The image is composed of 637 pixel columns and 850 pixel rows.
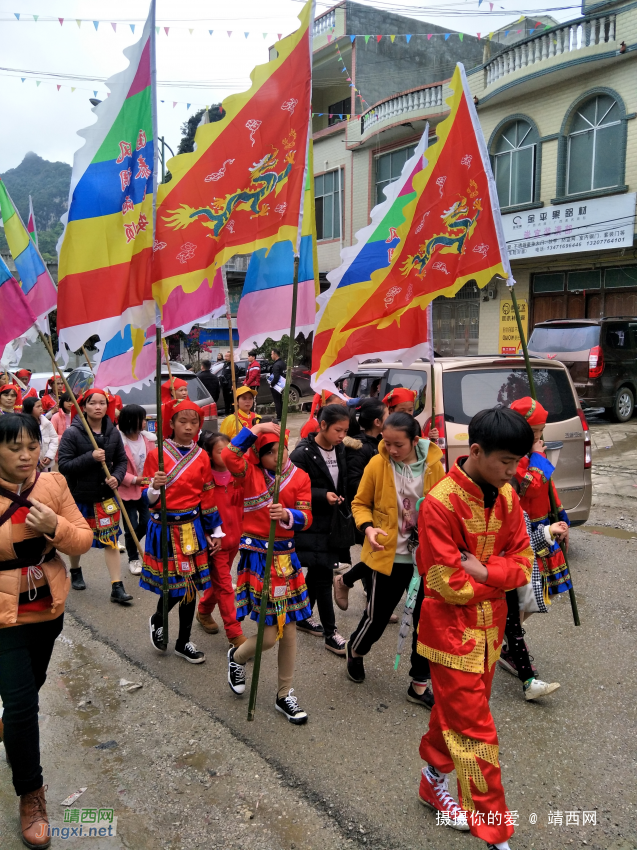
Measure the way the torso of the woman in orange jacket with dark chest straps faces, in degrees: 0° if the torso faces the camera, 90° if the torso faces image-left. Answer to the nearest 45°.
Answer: approximately 0°

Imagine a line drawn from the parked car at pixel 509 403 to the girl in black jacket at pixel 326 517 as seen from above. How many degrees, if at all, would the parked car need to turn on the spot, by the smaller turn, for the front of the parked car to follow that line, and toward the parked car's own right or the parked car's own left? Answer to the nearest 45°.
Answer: approximately 90° to the parked car's own left

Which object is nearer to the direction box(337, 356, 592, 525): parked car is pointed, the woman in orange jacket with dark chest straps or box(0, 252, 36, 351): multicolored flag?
the multicolored flag

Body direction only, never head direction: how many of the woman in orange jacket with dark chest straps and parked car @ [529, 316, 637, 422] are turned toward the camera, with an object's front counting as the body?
1

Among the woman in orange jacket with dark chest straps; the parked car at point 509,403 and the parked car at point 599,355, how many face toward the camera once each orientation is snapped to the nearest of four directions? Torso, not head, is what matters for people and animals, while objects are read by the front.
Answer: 1

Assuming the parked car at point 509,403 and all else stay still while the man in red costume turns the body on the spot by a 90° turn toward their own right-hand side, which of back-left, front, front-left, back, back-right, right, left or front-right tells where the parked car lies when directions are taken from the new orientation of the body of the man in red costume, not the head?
back-right

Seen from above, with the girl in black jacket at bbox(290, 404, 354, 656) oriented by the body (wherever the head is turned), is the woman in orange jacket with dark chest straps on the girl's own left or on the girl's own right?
on the girl's own right

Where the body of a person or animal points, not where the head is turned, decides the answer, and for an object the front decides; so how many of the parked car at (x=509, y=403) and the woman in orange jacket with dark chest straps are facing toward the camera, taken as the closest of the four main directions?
1
